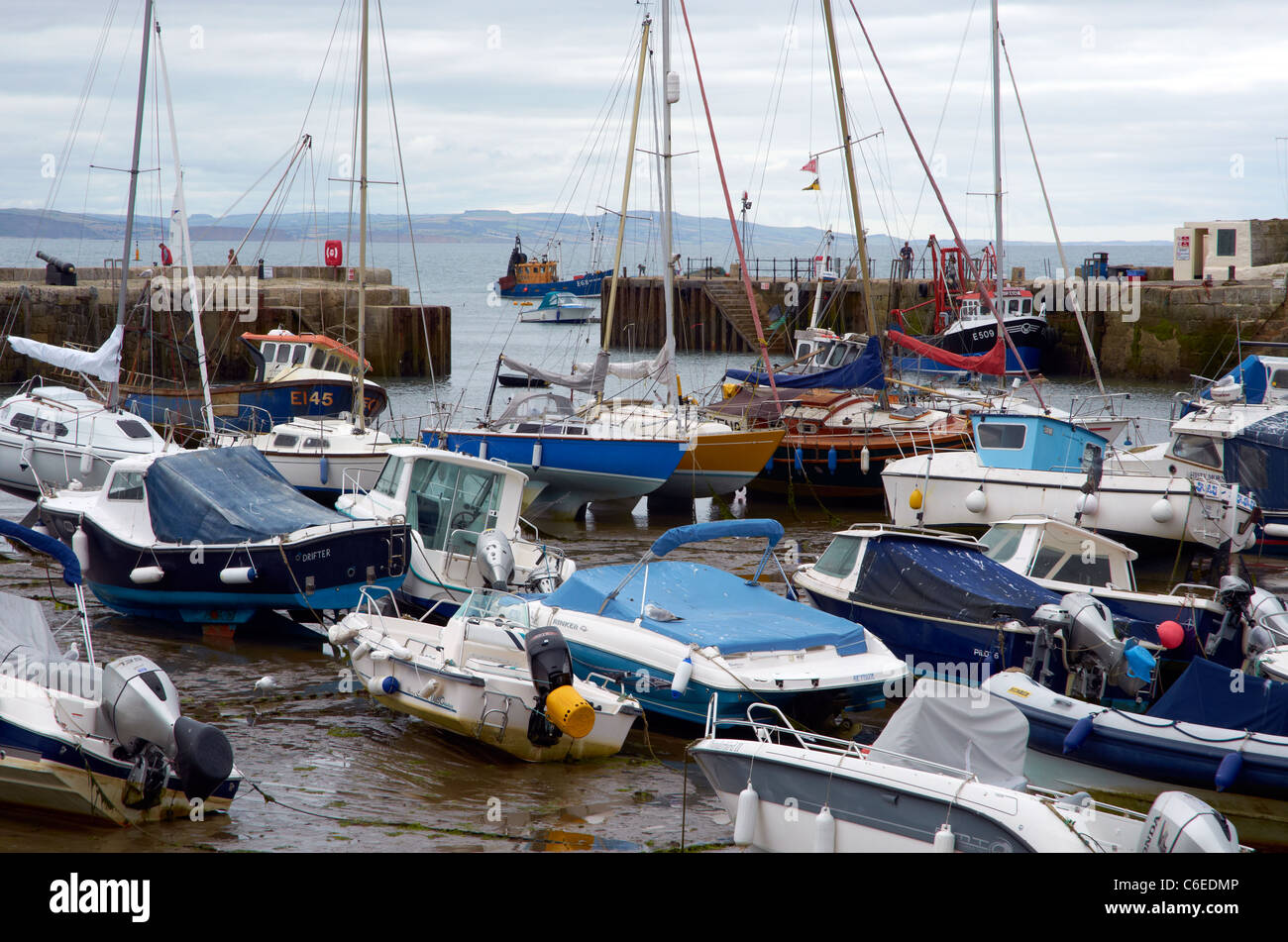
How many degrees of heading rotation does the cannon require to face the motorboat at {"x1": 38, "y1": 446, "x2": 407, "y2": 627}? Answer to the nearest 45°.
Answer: approximately 90° to its left

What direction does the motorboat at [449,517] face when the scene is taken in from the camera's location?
facing away from the viewer and to the left of the viewer

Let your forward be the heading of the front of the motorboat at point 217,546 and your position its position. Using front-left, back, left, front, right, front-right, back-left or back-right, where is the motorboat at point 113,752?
back-left

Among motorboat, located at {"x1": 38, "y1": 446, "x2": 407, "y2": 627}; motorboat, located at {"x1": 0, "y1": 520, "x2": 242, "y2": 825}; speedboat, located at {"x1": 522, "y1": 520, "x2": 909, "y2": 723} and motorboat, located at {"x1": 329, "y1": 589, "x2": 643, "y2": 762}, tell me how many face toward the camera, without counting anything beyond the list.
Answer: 0

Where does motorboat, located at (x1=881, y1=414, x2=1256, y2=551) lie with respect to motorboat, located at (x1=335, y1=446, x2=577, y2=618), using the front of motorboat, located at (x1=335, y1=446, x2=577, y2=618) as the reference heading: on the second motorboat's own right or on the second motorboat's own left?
on the second motorboat's own right

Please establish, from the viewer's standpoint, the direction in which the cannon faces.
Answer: facing to the left of the viewer

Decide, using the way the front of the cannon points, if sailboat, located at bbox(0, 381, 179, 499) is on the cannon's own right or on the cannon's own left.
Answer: on the cannon's own left

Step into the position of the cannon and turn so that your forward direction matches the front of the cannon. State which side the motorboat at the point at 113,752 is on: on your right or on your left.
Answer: on your left

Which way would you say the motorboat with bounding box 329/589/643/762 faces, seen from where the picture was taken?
facing away from the viewer and to the left of the viewer

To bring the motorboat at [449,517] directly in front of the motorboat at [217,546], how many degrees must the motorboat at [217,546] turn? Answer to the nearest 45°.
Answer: approximately 135° to its right

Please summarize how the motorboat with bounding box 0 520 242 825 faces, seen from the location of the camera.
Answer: facing away from the viewer and to the left of the viewer
